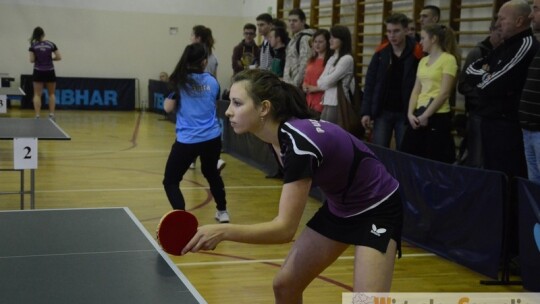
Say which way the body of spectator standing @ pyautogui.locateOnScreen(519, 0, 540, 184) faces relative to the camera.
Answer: to the viewer's left

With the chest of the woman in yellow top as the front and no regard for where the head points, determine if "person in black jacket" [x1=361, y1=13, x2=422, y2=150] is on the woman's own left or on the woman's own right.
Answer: on the woman's own right

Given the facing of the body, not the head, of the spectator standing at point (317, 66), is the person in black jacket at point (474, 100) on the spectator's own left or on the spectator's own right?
on the spectator's own left

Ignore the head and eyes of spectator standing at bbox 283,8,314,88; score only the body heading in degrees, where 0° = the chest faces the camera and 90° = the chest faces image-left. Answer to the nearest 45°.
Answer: approximately 45°

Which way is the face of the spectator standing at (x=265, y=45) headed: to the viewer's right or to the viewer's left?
to the viewer's left

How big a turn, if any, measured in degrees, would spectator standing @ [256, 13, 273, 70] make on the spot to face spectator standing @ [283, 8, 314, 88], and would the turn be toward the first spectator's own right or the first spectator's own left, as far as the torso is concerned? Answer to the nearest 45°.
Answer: approximately 45° to the first spectator's own left

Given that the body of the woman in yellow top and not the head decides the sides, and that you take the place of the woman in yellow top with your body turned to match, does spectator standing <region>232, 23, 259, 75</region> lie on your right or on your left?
on your right

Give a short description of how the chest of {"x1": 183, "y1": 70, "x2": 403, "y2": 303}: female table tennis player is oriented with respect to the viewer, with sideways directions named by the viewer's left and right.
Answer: facing to the left of the viewer

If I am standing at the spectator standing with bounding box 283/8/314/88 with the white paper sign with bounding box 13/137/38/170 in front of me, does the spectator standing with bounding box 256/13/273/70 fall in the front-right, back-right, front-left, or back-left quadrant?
back-right
